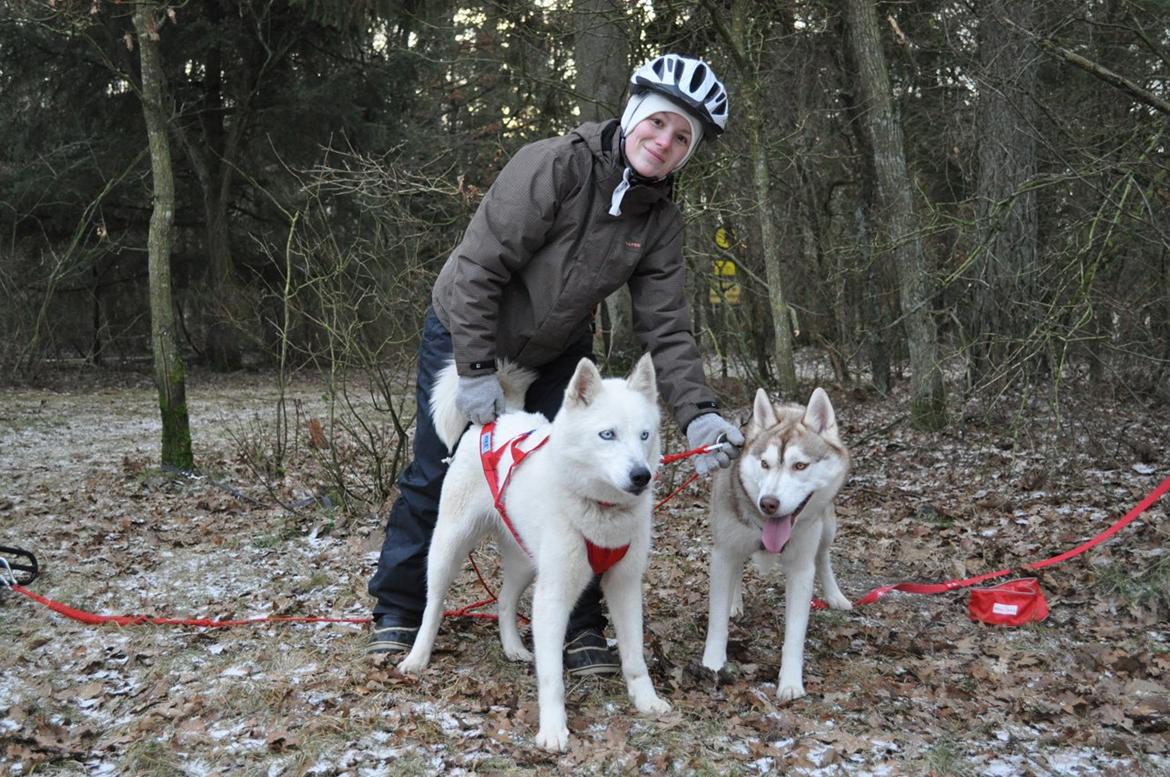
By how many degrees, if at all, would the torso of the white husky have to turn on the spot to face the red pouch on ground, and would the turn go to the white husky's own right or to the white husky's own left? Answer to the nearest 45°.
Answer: approximately 90° to the white husky's own left

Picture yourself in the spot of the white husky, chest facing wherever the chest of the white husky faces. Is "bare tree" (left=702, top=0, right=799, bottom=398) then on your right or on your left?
on your left

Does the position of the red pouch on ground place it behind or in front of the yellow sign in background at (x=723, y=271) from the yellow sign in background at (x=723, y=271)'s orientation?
in front

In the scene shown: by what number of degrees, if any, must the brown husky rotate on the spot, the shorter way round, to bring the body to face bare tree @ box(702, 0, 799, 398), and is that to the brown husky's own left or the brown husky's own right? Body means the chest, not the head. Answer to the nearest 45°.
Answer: approximately 180°

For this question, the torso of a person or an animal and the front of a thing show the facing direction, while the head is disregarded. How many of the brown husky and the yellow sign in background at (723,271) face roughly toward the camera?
2

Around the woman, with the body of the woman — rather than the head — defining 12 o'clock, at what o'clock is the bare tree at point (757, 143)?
The bare tree is roughly at 8 o'clock from the woman.

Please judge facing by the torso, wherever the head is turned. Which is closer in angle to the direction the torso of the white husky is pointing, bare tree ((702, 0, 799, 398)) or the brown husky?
the brown husky

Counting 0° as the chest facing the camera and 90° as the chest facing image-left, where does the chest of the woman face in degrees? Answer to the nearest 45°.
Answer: approximately 315°
